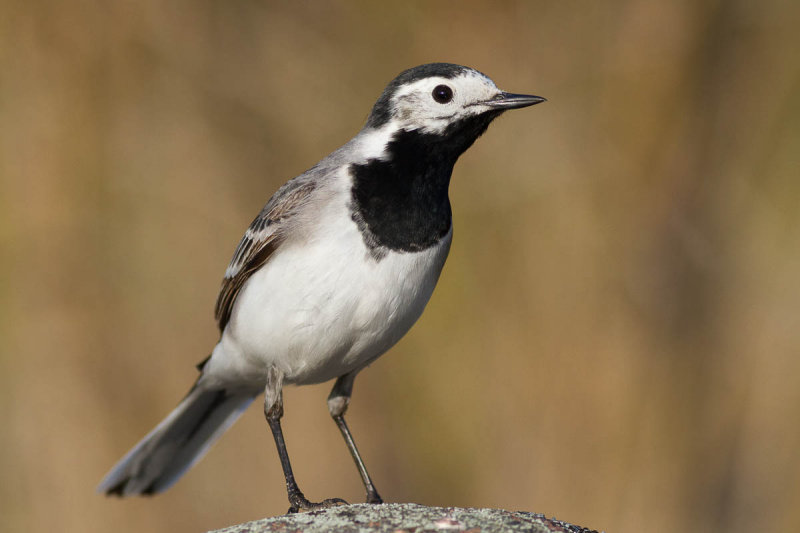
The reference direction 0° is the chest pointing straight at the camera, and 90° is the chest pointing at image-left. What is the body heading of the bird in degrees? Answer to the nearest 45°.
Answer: approximately 315°
